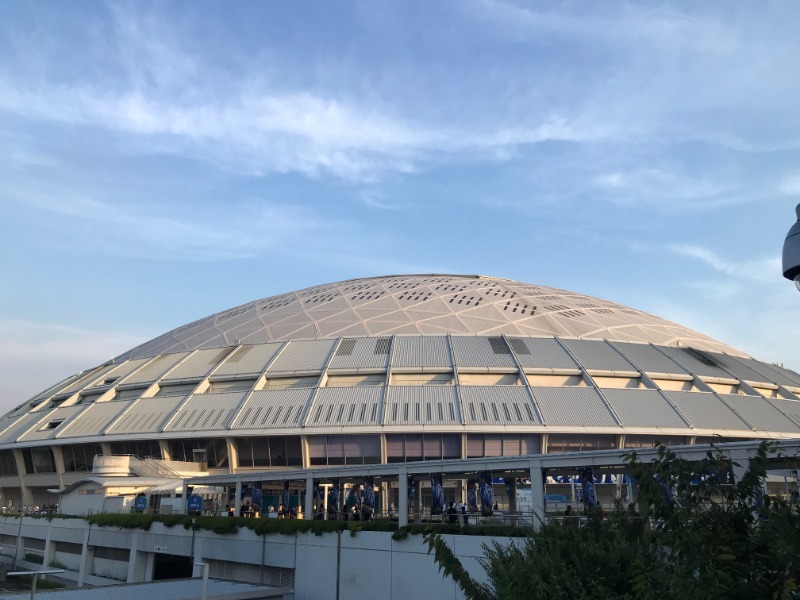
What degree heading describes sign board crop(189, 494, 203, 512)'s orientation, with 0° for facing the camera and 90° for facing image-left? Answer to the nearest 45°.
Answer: approximately 0°

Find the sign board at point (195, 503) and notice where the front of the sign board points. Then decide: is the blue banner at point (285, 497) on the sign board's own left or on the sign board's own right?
on the sign board's own left

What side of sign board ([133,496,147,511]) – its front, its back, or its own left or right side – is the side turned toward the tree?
front

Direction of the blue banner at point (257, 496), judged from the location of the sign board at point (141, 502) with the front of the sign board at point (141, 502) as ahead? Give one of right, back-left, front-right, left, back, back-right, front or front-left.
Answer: front-left

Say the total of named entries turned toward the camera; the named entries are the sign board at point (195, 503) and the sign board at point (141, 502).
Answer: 2

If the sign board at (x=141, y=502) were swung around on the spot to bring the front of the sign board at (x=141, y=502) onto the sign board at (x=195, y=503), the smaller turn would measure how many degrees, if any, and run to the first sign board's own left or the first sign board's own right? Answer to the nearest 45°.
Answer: approximately 45° to the first sign board's own left

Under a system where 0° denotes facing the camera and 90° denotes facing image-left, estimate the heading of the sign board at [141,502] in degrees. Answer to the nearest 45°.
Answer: approximately 0°

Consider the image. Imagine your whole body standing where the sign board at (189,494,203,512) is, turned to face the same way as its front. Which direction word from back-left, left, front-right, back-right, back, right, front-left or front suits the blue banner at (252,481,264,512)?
left

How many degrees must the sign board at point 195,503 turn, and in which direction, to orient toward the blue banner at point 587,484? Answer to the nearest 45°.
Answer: approximately 45° to its left
